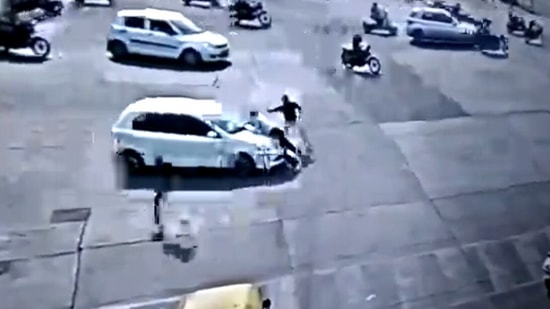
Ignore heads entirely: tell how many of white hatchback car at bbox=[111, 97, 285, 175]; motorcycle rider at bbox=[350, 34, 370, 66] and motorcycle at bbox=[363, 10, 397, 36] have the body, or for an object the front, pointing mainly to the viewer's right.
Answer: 3

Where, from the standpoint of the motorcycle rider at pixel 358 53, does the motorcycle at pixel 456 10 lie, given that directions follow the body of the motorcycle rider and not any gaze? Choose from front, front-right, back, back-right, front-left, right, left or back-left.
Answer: front-left

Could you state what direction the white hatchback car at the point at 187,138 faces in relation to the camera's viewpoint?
facing to the right of the viewer

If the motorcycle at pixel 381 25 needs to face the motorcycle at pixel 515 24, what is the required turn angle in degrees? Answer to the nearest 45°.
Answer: approximately 45° to its left

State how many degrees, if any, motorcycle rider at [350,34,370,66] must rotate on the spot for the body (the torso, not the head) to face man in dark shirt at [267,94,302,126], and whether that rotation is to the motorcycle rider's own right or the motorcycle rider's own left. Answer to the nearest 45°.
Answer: approximately 135° to the motorcycle rider's own right

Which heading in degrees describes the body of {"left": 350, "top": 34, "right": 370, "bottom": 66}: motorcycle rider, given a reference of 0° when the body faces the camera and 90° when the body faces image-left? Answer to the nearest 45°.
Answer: approximately 270°

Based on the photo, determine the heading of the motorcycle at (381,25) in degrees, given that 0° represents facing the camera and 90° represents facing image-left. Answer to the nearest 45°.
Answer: approximately 270°

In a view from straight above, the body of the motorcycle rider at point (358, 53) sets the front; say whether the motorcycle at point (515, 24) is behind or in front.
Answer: in front

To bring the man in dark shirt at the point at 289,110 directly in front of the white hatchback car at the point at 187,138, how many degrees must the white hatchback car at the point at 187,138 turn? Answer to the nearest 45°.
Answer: approximately 45° to its left

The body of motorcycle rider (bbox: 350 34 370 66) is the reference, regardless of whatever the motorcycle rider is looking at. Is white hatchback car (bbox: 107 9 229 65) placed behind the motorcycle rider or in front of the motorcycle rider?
behind
